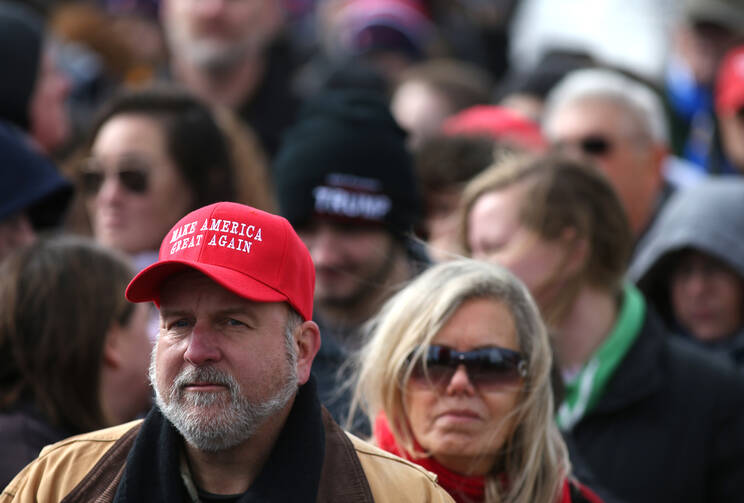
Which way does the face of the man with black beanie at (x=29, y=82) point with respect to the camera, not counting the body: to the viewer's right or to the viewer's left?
to the viewer's right

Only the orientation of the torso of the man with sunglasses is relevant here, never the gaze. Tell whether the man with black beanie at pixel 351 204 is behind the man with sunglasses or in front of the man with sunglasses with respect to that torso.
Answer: in front

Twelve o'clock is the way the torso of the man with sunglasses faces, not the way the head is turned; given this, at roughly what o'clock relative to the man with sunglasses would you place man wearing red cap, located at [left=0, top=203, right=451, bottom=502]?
The man wearing red cap is roughly at 11 o'clock from the man with sunglasses.

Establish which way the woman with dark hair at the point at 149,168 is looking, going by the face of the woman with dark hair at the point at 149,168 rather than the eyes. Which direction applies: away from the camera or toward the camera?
toward the camera

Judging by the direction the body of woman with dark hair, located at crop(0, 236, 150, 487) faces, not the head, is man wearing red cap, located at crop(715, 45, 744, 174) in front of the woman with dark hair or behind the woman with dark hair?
in front

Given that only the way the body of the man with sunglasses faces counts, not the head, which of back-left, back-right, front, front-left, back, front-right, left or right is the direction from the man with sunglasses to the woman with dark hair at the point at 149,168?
front

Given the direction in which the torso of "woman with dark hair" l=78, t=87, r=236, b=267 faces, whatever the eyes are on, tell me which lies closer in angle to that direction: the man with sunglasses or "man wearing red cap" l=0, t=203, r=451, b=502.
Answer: the man wearing red cap

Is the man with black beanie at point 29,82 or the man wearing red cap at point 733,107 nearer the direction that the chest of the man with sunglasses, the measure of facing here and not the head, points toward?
the man with black beanie

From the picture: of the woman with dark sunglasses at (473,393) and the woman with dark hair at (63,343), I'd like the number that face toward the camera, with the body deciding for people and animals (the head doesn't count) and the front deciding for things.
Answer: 1

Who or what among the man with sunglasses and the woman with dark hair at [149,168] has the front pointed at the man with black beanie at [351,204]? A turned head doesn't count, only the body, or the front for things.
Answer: the man with sunglasses

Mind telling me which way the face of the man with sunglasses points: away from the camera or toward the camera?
toward the camera
